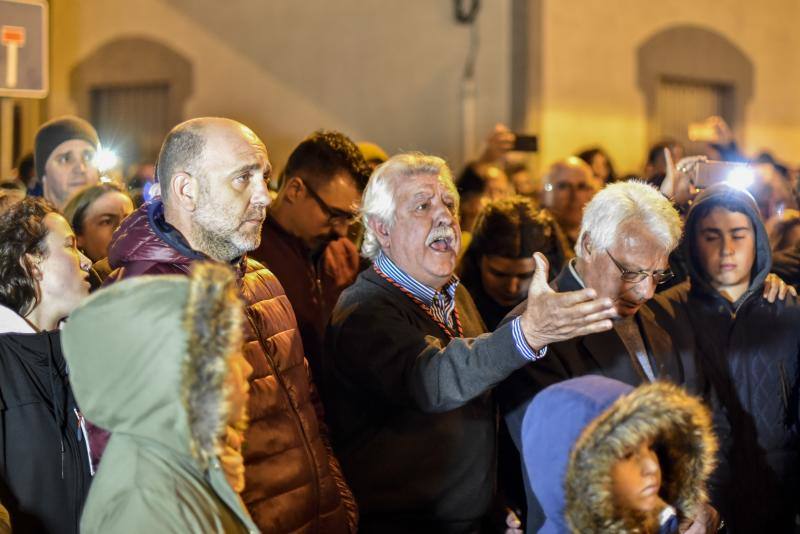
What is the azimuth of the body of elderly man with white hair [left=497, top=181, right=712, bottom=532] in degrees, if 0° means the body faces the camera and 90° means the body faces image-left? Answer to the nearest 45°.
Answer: approximately 315°

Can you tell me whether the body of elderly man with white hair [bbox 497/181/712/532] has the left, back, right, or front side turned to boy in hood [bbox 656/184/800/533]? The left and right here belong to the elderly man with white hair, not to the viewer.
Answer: left

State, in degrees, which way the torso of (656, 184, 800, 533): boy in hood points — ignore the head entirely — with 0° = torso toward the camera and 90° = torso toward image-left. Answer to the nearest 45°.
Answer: approximately 0°

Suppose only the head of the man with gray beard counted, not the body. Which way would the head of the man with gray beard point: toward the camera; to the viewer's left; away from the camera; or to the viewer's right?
to the viewer's right

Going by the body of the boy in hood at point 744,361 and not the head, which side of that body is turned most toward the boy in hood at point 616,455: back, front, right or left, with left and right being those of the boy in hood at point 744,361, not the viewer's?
front

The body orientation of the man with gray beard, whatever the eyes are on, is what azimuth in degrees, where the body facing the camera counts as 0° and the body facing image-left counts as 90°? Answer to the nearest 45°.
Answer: approximately 315°
